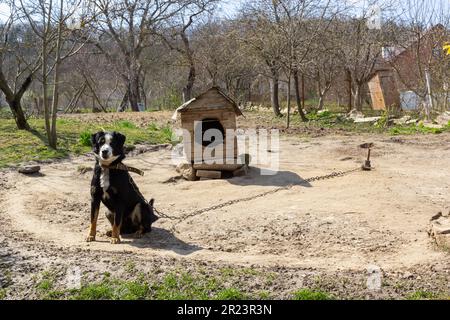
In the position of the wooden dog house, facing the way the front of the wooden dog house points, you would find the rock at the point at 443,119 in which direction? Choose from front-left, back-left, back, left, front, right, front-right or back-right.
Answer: back-left

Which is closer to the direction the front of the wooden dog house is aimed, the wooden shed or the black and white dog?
the black and white dog

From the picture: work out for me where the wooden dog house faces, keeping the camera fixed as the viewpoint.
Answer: facing the viewer

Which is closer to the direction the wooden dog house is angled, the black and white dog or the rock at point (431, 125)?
the black and white dog

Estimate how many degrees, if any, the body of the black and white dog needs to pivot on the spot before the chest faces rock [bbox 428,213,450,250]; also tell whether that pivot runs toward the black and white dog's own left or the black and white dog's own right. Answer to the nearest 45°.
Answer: approximately 135° to the black and white dog's own left

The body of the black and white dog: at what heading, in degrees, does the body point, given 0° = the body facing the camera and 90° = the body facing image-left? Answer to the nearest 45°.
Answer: approximately 45°

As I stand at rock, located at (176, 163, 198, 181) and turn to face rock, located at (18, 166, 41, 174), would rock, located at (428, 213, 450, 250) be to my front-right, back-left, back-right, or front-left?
back-left

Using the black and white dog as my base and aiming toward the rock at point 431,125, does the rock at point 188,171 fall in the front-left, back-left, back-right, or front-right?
front-left

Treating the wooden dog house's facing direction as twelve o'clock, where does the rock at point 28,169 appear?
The rock is roughly at 3 o'clock from the wooden dog house.

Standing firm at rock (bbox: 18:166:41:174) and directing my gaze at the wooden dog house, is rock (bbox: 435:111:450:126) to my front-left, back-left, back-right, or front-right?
front-left

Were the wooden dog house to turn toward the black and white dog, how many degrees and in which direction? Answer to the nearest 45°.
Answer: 0° — it already faces it

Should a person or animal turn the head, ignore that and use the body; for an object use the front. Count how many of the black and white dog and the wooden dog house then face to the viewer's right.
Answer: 0
